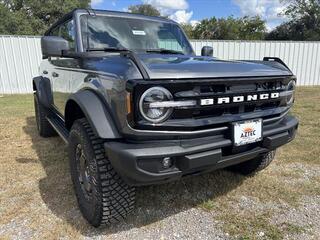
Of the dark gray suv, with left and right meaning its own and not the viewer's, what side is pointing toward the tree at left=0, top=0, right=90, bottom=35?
back

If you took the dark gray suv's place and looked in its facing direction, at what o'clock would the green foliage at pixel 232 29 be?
The green foliage is roughly at 8 o'clock from the dark gray suv.

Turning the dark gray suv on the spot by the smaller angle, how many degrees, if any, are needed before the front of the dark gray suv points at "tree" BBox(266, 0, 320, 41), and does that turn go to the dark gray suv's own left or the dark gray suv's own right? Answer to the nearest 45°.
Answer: approximately 90° to the dark gray suv's own left

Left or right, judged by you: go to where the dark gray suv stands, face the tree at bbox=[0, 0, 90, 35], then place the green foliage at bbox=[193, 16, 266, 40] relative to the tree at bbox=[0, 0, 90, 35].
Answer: right

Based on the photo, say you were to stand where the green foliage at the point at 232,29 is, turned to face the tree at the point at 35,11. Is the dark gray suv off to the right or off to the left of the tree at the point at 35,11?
left

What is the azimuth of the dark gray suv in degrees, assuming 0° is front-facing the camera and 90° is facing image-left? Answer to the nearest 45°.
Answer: approximately 315°

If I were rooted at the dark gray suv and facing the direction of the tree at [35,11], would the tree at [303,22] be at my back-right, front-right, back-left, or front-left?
front-right
